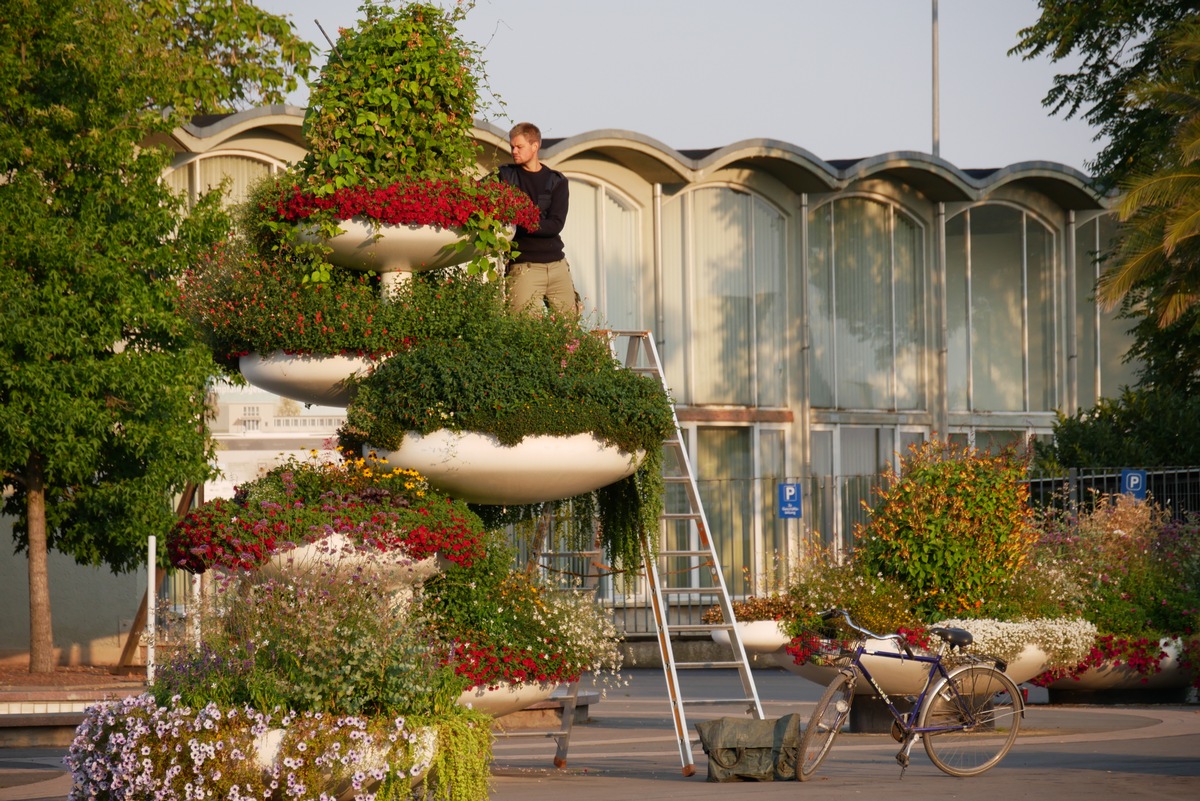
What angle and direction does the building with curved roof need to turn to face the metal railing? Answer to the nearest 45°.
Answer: approximately 45° to its left

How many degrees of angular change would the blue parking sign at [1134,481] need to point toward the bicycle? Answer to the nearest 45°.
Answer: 0° — it already faces it

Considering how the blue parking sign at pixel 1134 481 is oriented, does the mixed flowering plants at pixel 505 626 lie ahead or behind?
ahead

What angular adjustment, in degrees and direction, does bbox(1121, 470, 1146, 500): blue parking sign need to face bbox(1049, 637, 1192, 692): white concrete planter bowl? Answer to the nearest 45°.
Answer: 0° — it already faces it

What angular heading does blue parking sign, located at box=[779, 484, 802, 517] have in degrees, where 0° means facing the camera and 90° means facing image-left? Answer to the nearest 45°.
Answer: approximately 0°

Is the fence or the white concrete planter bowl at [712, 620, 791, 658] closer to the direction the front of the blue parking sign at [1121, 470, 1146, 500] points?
the white concrete planter bowl

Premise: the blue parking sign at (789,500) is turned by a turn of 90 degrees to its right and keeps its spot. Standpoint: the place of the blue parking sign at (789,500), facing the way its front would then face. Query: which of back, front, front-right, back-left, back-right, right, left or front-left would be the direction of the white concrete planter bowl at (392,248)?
left

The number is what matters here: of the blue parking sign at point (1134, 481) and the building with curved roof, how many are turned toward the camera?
2

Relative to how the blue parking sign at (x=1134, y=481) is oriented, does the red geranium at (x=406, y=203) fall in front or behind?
in front

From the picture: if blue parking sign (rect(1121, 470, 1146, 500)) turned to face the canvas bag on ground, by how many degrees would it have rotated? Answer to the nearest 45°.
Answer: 0° — it already faces it

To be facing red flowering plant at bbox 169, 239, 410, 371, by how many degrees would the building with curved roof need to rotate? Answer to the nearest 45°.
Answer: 0° — it already faces it

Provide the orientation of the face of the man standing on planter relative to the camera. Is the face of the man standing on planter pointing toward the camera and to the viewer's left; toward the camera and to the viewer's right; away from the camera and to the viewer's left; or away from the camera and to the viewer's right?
toward the camera and to the viewer's left
